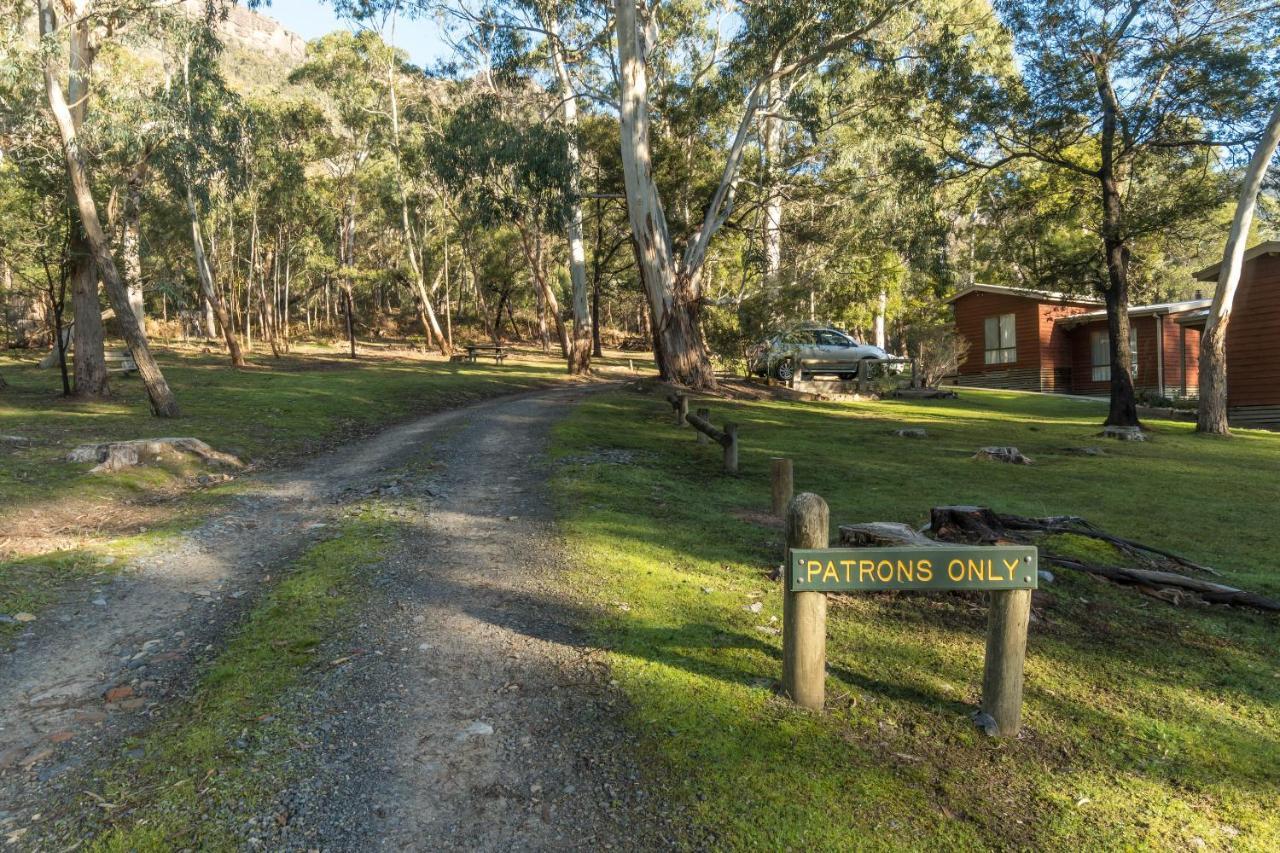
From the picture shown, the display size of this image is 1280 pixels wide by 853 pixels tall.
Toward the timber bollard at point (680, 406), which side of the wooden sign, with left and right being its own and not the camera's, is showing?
back

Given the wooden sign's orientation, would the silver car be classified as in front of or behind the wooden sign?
behind

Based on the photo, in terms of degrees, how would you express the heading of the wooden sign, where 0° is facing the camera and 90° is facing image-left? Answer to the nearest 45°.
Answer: approximately 0°

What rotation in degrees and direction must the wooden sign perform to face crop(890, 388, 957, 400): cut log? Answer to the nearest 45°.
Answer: approximately 180°

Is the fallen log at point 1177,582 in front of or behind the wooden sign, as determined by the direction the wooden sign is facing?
behind

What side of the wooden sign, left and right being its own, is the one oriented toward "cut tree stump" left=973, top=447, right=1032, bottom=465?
back

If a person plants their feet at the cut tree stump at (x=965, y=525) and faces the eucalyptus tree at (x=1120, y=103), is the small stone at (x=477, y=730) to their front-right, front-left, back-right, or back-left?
back-left

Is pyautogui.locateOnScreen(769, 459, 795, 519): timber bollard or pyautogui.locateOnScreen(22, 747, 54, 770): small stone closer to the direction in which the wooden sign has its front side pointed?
the small stone

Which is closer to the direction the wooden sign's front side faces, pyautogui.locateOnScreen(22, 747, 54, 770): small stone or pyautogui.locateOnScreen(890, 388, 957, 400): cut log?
the small stone

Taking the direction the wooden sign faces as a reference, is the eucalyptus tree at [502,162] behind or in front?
behind

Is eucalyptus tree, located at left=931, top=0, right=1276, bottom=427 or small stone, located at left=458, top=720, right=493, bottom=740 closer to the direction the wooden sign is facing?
the small stone

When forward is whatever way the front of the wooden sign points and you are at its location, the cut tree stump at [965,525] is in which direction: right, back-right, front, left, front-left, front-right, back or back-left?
back

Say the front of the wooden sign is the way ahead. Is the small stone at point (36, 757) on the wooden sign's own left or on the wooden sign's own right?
on the wooden sign's own right

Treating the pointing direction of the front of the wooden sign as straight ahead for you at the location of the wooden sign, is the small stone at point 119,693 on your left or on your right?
on your right
